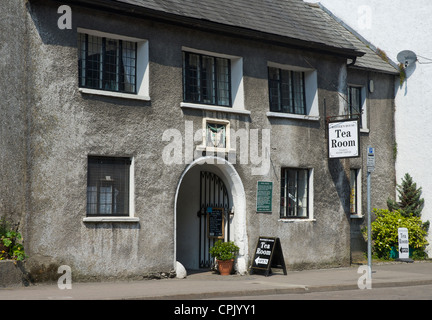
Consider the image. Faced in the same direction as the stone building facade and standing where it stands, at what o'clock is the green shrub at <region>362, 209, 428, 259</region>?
The green shrub is roughly at 9 o'clock from the stone building facade.

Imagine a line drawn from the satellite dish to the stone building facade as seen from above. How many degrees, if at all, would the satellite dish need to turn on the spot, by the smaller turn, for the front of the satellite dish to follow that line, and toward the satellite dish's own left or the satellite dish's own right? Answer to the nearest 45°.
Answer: approximately 45° to the satellite dish's own right

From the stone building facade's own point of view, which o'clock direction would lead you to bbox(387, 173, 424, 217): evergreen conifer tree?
The evergreen conifer tree is roughly at 9 o'clock from the stone building facade.

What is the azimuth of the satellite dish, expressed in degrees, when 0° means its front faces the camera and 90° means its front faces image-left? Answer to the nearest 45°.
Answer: approximately 0°

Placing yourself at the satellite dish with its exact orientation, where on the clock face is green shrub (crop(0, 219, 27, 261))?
The green shrub is roughly at 1 o'clock from the satellite dish.

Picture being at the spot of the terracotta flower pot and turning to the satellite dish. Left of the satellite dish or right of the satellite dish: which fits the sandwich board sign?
right
